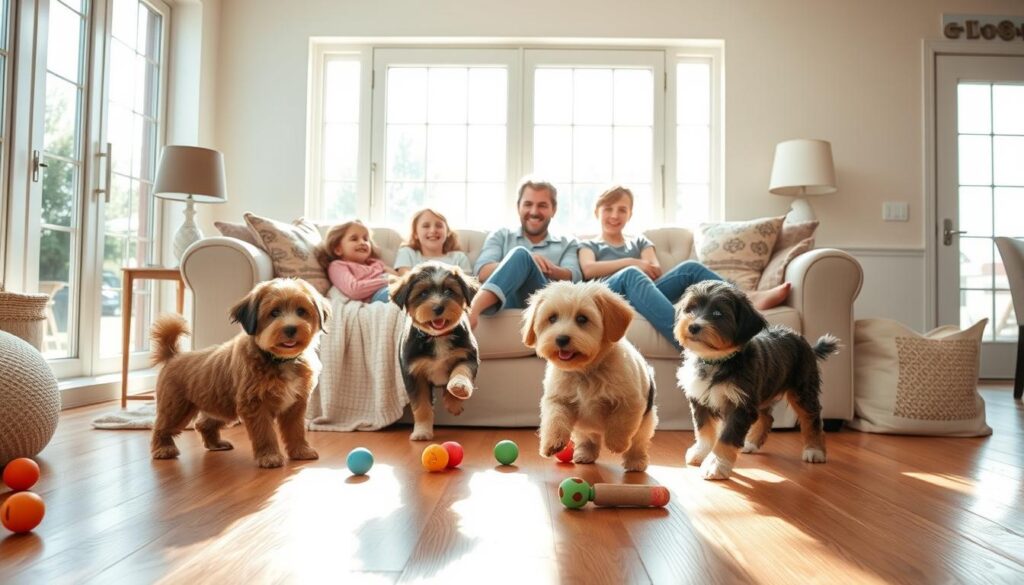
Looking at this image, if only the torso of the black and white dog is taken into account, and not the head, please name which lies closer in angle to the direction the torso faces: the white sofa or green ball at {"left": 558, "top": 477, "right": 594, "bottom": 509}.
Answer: the green ball

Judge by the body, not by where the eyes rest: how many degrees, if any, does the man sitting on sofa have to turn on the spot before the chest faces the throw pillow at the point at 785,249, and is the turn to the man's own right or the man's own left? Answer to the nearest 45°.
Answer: approximately 90° to the man's own left

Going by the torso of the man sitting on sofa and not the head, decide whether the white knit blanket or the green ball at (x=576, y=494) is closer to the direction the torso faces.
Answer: the green ball

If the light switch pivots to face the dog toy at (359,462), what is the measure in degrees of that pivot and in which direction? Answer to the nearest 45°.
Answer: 0° — it already faces it

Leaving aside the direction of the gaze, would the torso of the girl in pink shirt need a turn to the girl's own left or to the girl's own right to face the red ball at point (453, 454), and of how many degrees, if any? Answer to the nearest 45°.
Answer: approximately 45° to the girl's own right

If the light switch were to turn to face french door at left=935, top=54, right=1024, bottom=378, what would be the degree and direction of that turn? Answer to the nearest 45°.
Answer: approximately 135° to its left

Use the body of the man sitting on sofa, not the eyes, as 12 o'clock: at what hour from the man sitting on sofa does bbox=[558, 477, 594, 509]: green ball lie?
The green ball is roughly at 12 o'clock from the man sitting on sofa.

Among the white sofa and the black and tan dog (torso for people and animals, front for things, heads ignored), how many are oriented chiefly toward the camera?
2

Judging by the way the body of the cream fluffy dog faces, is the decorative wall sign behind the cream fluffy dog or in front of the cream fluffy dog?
behind
